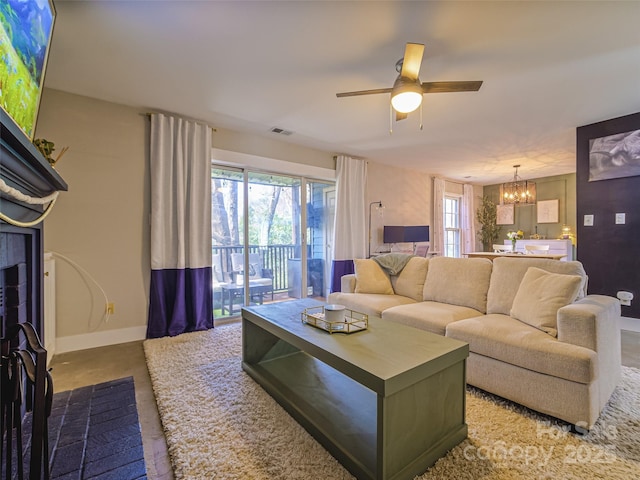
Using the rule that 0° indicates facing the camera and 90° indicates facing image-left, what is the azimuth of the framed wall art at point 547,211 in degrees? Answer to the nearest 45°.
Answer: approximately 0°

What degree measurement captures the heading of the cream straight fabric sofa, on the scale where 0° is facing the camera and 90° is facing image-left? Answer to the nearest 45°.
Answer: approximately 45°

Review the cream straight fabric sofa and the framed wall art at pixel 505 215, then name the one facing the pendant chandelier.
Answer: the framed wall art

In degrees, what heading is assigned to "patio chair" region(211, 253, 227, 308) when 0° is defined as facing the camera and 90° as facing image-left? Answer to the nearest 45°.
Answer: approximately 315°

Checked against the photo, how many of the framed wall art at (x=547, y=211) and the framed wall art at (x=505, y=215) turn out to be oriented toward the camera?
2

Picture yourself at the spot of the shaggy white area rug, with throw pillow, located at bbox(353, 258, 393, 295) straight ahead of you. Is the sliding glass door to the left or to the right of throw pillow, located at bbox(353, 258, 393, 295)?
left

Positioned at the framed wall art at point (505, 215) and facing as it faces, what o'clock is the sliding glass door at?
The sliding glass door is roughly at 1 o'clock from the framed wall art.

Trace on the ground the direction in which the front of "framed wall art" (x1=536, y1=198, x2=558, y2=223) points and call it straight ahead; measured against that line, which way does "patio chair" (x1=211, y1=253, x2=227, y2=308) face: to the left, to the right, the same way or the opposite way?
to the left

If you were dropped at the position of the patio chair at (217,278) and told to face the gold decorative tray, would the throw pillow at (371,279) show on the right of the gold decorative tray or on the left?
left
